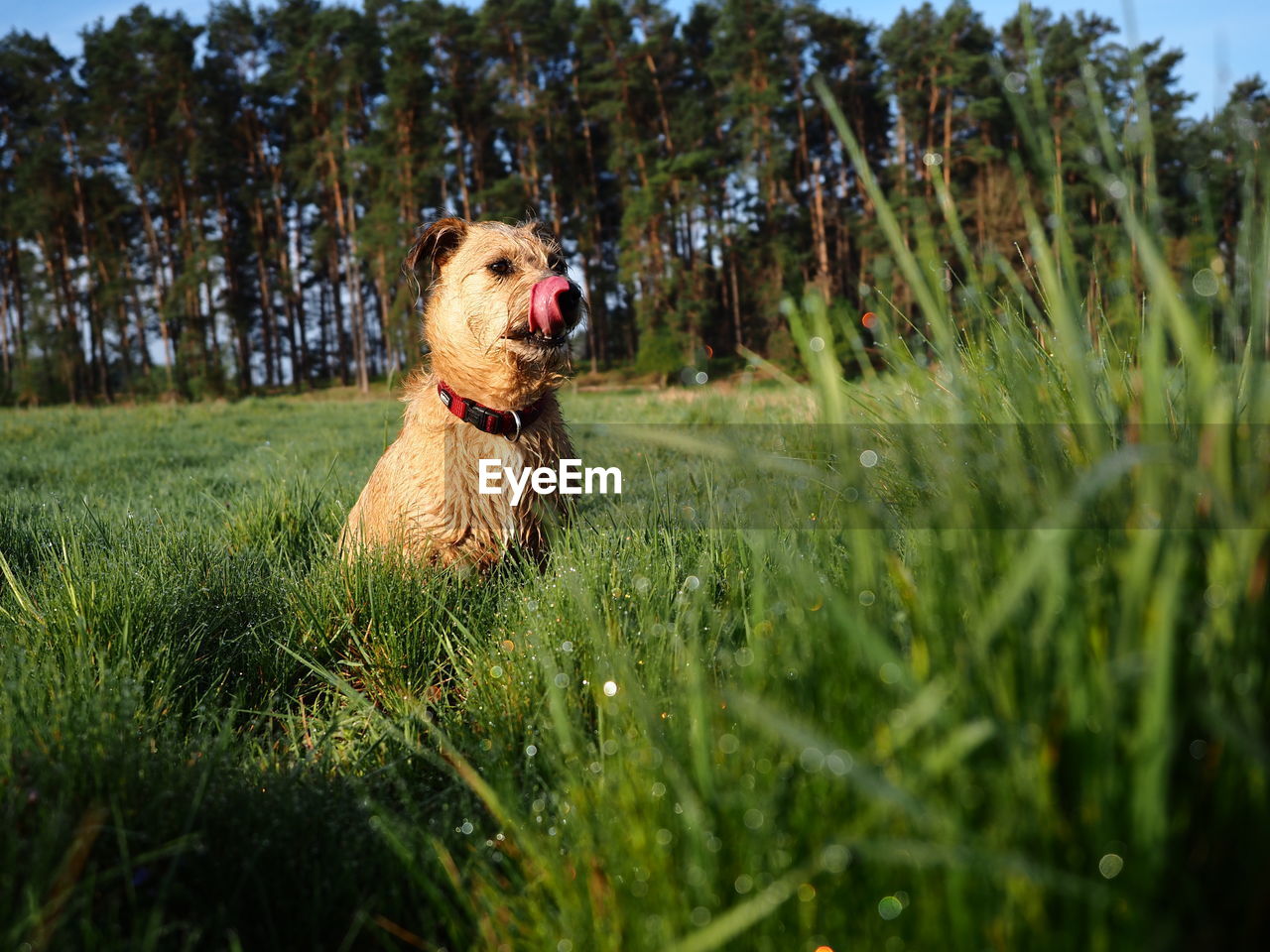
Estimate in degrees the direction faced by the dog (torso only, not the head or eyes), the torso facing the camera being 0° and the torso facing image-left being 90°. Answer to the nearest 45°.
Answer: approximately 315°
